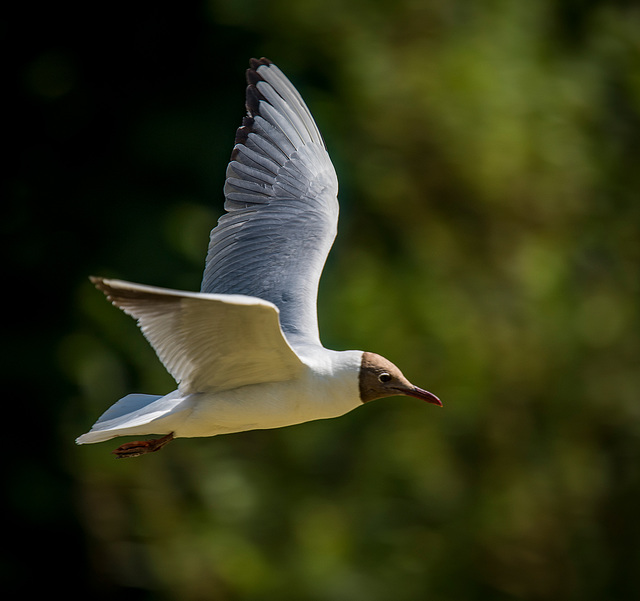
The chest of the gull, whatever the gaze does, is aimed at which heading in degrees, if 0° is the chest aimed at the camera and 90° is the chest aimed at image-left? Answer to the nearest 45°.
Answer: approximately 270°
